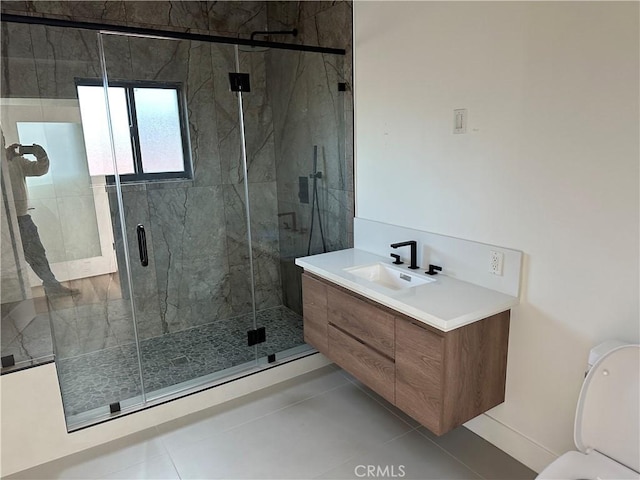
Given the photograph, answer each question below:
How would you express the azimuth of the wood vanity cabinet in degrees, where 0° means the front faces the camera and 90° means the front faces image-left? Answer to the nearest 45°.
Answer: approximately 45°

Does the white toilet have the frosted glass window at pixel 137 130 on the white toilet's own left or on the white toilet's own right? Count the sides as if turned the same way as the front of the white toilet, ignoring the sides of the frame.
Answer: on the white toilet's own right

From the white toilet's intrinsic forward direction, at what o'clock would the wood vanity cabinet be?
The wood vanity cabinet is roughly at 2 o'clock from the white toilet.

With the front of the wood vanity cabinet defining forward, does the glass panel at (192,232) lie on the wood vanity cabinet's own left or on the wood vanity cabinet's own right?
on the wood vanity cabinet's own right

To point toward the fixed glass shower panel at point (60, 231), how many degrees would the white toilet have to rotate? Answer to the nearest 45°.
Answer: approximately 45° to its right

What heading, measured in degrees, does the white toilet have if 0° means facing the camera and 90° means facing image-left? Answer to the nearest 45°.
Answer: approximately 45°

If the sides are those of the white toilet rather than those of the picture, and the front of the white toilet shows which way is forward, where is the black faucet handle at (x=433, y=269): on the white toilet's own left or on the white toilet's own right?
on the white toilet's own right

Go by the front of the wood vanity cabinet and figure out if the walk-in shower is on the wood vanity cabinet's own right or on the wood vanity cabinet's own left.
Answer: on the wood vanity cabinet's own right

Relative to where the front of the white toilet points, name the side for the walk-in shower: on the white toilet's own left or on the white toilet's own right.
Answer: on the white toilet's own right

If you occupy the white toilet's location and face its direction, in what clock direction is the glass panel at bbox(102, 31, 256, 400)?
The glass panel is roughly at 2 o'clock from the white toilet.

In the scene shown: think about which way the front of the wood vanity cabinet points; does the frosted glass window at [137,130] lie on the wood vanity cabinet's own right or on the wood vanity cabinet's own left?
on the wood vanity cabinet's own right
